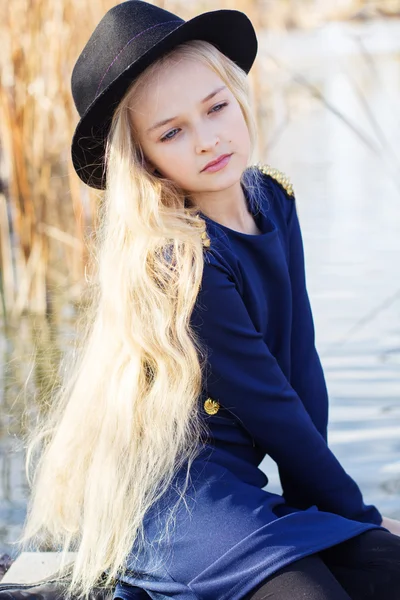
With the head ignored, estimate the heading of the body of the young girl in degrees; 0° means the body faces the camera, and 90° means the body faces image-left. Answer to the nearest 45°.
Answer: approximately 315°
